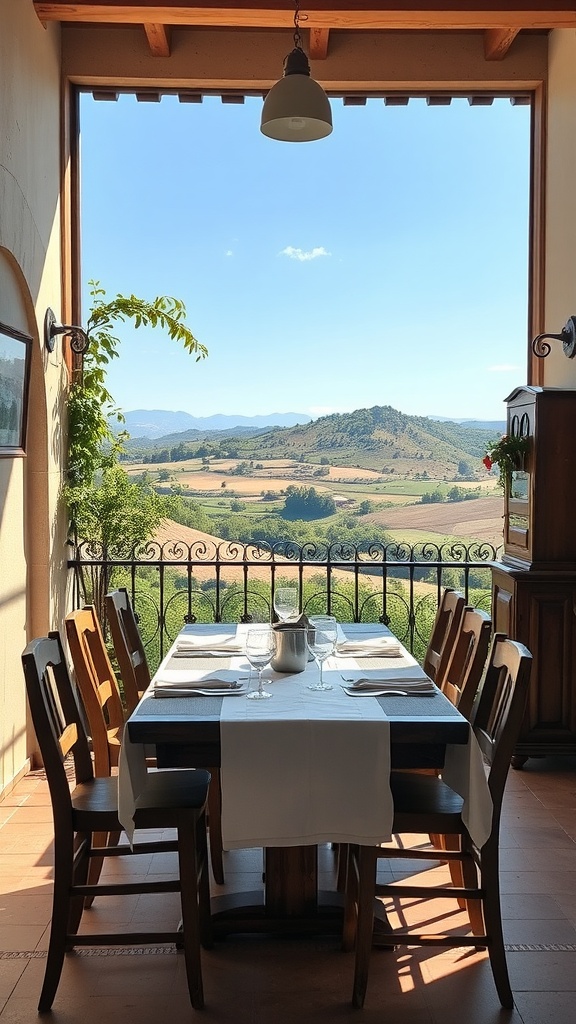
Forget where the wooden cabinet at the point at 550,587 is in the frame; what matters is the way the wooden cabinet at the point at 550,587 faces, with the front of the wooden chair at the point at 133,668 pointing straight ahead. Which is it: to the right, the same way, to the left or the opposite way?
the opposite way

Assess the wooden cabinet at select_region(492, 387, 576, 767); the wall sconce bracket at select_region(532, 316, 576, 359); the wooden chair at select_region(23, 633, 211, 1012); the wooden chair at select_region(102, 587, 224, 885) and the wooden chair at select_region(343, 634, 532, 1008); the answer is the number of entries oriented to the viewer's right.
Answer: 2

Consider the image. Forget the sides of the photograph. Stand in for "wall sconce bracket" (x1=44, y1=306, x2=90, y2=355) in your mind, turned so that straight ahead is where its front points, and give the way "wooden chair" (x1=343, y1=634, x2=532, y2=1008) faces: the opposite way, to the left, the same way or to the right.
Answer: the opposite way

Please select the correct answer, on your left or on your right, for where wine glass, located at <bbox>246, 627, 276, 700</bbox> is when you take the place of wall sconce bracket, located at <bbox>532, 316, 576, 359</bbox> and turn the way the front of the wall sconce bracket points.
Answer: on your left

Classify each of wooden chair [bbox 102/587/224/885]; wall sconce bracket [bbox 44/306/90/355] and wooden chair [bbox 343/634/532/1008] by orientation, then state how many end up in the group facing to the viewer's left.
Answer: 1

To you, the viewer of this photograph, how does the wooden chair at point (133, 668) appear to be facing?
facing to the right of the viewer

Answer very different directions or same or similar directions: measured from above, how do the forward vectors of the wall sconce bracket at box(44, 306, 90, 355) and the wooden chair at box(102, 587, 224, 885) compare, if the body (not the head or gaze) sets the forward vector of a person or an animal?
same or similar directions

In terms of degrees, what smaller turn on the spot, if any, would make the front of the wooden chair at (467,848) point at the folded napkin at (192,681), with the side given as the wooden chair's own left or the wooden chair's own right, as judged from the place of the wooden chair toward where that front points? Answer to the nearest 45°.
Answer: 0° — it already faces it

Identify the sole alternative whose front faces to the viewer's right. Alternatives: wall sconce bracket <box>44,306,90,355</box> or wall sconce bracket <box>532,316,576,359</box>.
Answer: wall sconce bracket <box>44,306,90,355</box>

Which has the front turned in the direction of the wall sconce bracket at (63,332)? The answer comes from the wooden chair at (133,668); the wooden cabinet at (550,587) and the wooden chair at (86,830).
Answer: the wooden cabinet

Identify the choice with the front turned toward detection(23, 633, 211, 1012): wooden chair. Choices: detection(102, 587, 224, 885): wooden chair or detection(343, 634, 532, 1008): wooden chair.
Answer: detection(343, 634, 532, 1008): wooden chair

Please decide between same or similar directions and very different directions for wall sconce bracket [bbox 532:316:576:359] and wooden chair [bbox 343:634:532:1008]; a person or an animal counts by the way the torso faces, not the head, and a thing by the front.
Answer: same or similar directions

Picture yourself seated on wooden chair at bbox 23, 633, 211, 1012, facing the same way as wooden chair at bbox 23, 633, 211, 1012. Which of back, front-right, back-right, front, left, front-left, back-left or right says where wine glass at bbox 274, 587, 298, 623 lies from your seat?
front-left

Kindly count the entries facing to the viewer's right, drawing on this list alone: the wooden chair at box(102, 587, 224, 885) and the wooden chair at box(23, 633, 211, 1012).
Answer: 2

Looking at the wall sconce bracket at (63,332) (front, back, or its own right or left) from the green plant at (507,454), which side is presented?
front

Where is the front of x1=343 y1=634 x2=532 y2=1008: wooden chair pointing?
to the viewer's left

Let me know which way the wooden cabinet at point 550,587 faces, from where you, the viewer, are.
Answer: facing to the left of the viewer

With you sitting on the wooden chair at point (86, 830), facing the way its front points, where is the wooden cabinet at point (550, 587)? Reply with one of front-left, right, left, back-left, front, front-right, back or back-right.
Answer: front-left

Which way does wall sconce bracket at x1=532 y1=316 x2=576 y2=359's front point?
to the viewer's left

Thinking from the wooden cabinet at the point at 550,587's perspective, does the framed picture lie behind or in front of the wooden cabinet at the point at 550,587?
in front
